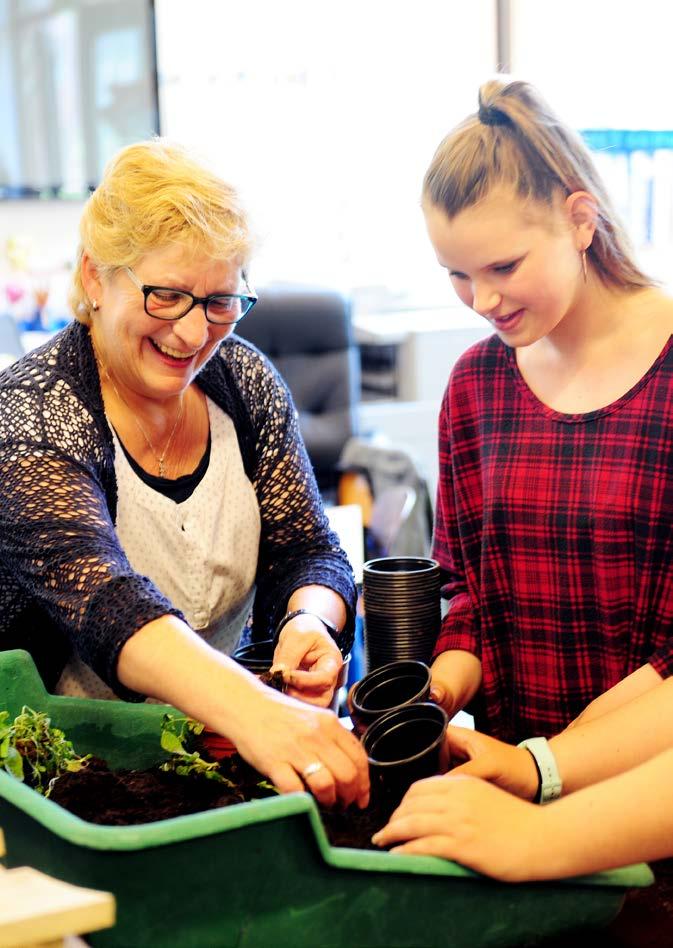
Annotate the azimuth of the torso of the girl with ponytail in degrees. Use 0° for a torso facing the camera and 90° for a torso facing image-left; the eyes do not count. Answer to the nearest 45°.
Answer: approximately 45°

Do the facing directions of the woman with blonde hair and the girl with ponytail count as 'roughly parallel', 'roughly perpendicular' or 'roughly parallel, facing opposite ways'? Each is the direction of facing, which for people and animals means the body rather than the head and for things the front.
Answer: roughly perpendicular

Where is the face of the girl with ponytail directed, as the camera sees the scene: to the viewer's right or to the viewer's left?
to the viewer's left

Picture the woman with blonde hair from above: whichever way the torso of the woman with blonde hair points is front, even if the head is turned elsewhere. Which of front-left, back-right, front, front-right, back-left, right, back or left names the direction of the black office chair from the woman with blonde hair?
back-left

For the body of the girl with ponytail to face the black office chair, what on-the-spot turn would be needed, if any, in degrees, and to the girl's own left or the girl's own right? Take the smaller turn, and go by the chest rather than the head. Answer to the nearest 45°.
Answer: approximately 135° to the girl's own right

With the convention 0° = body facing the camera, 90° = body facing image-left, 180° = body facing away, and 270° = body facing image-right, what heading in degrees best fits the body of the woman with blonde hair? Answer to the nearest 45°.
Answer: approximately 315°
